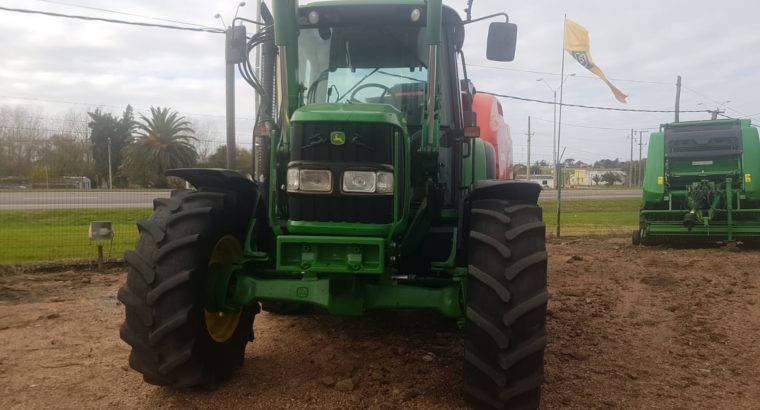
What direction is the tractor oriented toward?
toward the camera

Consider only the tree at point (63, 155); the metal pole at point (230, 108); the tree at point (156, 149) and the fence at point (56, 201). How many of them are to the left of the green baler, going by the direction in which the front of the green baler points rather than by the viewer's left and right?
0

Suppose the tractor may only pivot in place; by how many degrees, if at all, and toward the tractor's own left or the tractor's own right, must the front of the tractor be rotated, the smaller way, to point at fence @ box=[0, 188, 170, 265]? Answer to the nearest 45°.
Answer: approximately 135° to the tractor's own right

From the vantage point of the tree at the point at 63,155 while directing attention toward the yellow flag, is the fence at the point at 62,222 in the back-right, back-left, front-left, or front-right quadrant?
front-right

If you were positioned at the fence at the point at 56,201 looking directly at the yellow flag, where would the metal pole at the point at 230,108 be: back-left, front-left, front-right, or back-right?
front-left

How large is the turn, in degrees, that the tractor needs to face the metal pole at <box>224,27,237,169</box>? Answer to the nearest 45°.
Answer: approximately 180°

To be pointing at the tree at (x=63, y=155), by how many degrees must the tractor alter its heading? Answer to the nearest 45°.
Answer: approximately 135° to its right

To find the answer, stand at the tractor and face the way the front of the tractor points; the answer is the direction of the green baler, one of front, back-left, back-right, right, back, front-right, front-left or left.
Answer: back-left

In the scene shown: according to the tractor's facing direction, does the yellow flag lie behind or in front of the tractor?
behind

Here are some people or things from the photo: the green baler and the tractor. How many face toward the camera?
2

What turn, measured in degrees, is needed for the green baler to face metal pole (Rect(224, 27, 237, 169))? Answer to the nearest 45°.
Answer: approximately 45° to its right

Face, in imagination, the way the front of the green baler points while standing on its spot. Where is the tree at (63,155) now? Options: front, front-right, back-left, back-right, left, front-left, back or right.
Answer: right

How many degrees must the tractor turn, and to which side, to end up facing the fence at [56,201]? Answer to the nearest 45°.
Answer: approximately 135° to its right

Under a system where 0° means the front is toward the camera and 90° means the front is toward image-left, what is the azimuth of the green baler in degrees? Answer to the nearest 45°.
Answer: approximately 0°
